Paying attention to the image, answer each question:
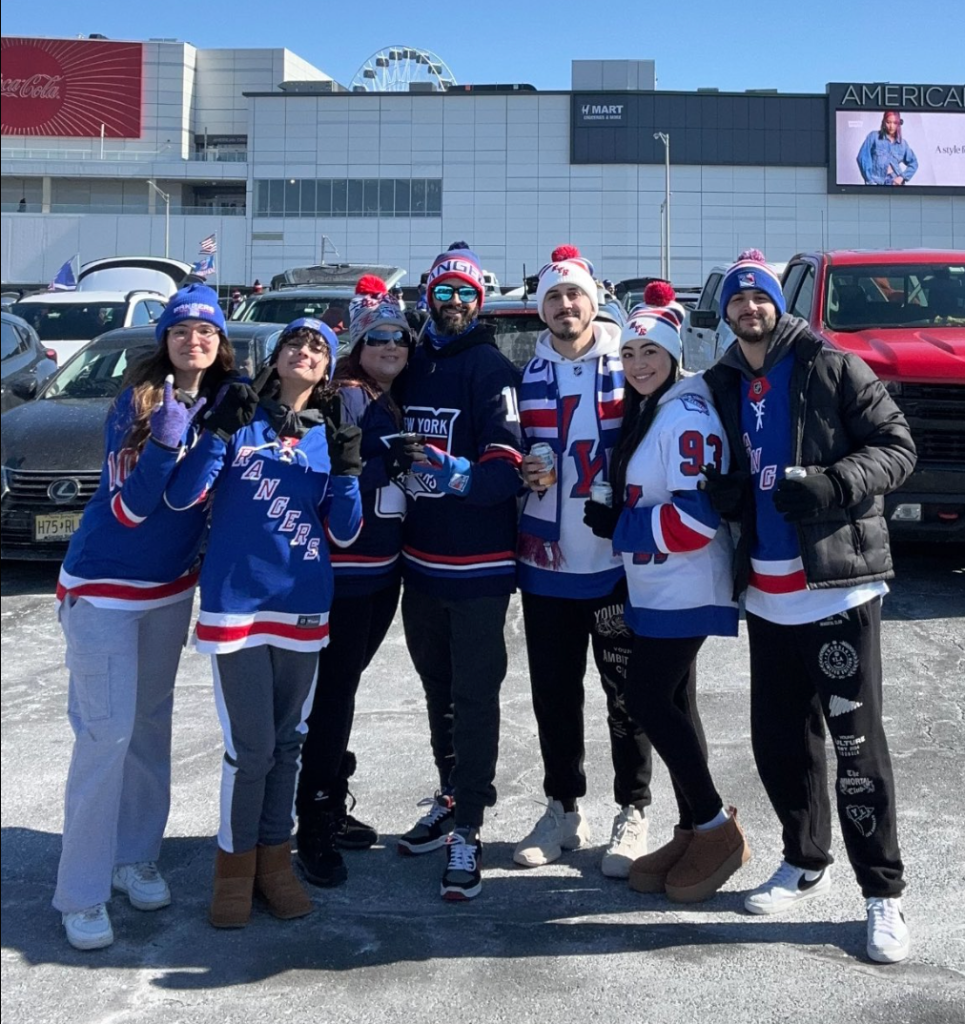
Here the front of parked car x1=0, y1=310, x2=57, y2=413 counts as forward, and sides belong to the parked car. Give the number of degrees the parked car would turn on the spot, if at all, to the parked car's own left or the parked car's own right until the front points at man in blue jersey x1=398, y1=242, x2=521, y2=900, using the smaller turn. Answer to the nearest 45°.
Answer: approximately 45° to the parked car's own left

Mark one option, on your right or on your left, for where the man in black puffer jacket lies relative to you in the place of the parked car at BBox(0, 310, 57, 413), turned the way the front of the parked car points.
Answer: on your left

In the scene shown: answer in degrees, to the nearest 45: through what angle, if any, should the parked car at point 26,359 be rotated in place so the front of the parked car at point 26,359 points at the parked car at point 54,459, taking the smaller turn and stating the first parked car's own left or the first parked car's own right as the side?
approximately 45° to the first parked car's own left

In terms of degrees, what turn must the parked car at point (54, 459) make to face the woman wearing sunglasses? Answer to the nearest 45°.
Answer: approximately 45° to its left

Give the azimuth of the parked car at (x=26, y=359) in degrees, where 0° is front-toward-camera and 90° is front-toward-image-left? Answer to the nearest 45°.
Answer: approximately 45°
